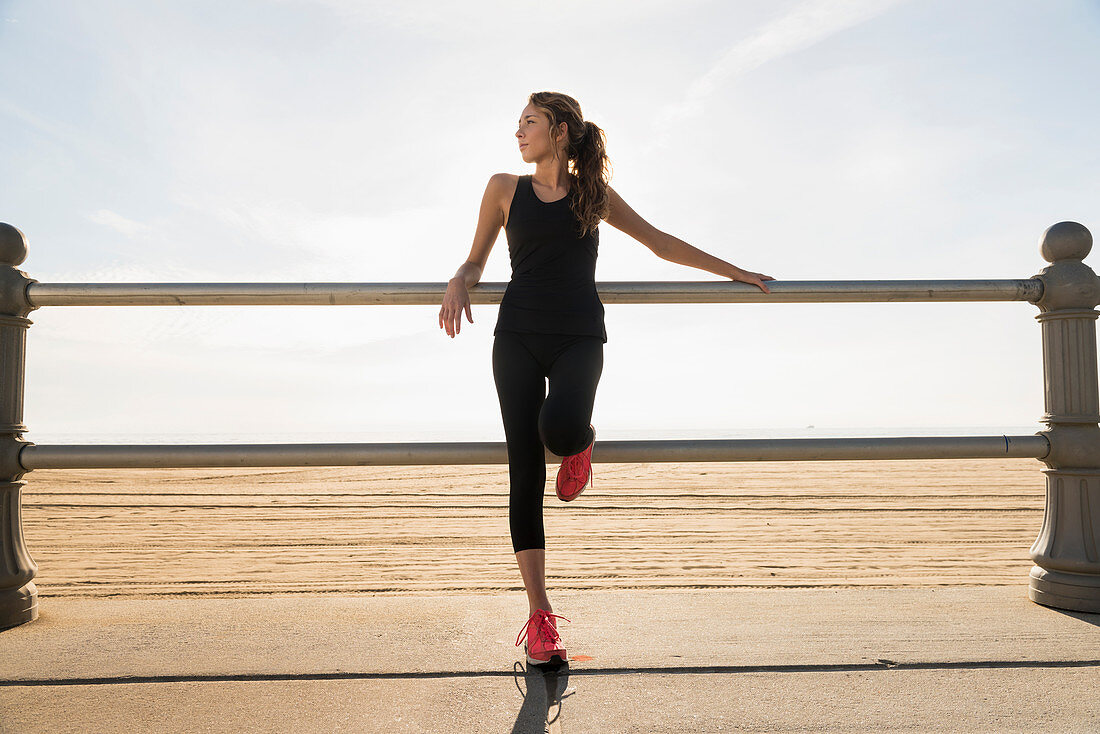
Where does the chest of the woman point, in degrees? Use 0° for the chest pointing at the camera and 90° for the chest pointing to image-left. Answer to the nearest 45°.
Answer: approximately 0°
